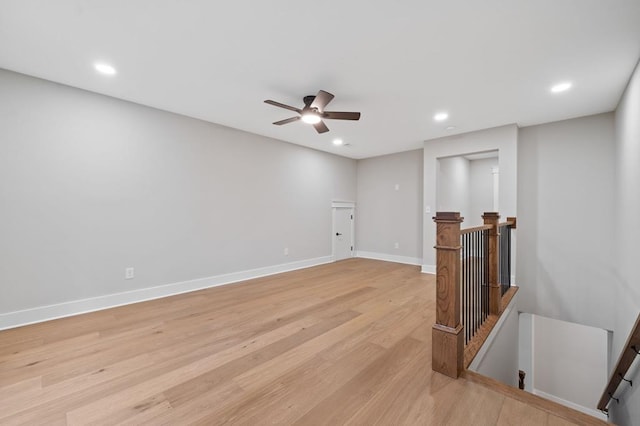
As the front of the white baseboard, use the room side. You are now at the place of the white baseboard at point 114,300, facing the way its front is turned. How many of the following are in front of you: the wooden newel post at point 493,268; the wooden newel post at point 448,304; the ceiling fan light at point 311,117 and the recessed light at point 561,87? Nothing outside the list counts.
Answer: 4

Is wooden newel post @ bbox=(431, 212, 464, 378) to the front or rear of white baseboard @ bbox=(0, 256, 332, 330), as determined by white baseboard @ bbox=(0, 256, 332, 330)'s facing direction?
to the front

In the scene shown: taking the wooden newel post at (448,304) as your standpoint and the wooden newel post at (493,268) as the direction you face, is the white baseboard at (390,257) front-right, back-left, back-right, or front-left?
front-left

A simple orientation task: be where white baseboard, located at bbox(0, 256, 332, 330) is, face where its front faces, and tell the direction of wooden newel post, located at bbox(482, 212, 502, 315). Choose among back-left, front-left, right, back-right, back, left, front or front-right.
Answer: front

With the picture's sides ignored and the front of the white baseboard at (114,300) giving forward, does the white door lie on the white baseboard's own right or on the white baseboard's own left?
on the white baseboard's own left

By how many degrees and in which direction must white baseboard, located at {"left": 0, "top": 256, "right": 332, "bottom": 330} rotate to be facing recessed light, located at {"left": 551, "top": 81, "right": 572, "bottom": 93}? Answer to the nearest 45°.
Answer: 0° — it already faces it

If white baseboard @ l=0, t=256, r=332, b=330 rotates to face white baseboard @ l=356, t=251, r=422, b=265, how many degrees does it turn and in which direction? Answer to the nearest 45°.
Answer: approximately 45° to its left

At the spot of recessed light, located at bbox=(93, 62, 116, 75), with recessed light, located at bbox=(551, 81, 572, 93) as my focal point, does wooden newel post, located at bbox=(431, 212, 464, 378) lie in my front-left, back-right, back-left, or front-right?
front-right

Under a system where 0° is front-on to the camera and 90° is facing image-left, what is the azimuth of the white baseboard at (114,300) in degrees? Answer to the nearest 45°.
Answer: approximately 315°

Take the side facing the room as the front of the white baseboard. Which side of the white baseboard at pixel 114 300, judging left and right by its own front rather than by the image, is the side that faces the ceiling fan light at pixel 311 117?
front
